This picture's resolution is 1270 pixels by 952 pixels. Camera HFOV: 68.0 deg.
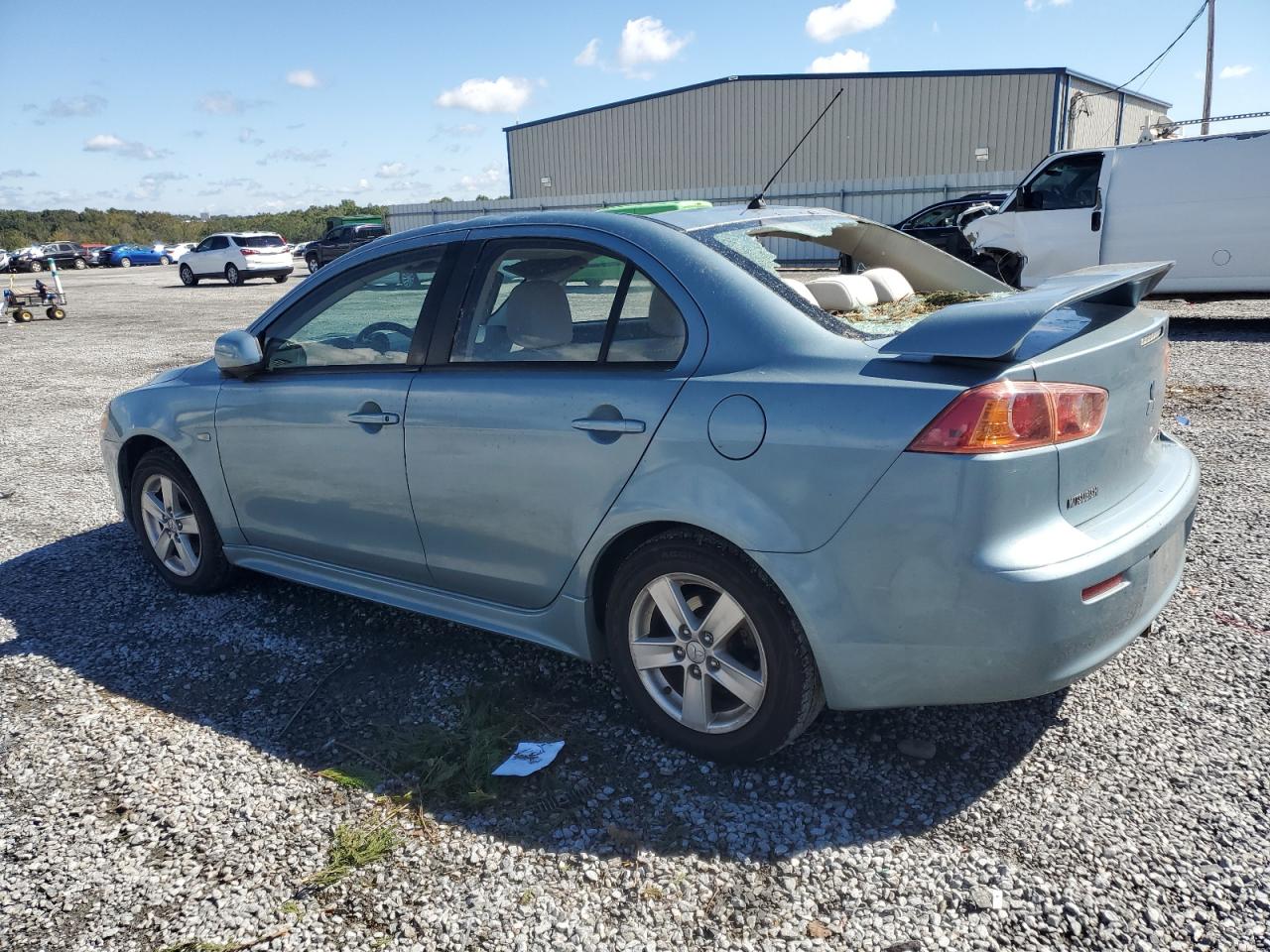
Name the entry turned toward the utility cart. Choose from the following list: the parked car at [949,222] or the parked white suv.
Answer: the parked car

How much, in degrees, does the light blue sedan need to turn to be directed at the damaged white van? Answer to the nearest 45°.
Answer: approximately 90° to its right

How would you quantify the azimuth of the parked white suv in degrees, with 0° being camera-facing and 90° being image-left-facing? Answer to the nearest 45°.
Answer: approximately 135°

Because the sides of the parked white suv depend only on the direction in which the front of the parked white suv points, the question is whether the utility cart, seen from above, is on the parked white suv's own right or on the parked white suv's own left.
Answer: on the parked white suv's own left

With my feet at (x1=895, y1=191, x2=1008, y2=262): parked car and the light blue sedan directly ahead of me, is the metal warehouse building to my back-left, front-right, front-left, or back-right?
back-right

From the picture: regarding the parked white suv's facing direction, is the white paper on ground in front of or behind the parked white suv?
behind

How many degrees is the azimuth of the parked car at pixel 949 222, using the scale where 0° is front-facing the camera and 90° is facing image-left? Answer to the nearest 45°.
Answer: approximately 90°

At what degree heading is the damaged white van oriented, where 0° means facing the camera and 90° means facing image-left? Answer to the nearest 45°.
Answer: approximately 90°

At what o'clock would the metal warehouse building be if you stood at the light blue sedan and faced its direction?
The metal warehouse building is roughly at 2 o'clock from the light blue sedan.

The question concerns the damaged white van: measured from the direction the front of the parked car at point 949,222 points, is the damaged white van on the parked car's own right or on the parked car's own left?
on the parked car's own left
